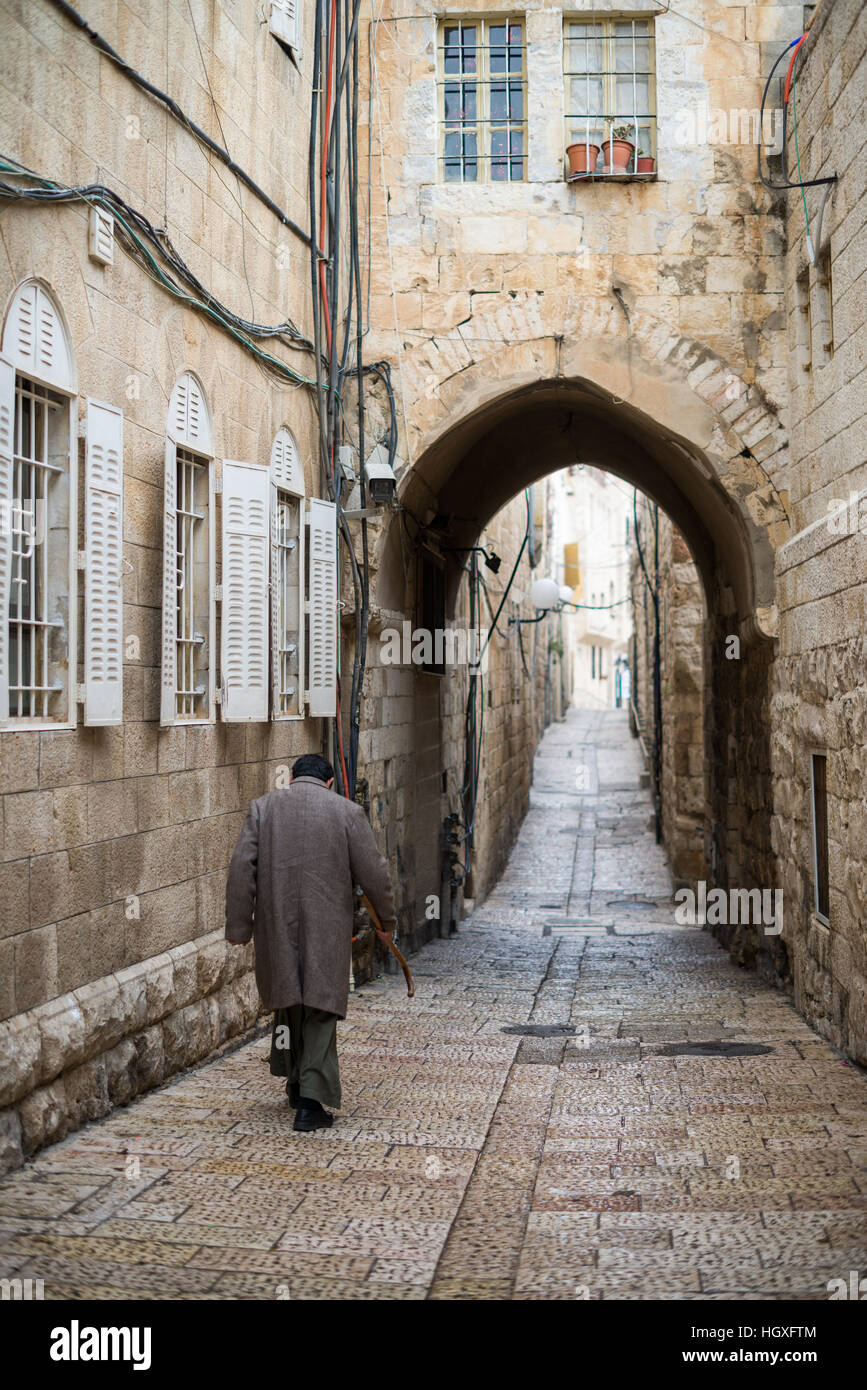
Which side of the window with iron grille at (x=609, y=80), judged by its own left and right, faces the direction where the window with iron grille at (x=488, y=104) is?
right

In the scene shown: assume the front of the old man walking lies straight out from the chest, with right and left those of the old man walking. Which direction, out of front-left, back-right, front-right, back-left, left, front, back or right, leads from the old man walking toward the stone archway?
front-right

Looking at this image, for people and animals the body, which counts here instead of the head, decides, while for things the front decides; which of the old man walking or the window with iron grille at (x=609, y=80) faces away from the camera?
the old man walking

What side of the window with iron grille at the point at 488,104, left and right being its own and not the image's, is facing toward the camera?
front

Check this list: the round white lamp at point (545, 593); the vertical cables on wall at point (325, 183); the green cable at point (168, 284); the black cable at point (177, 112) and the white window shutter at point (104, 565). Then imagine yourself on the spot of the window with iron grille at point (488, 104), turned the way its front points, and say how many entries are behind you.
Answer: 1

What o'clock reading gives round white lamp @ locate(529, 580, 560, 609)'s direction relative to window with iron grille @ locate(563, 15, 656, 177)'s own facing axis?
The round white lamp is roughly at 6 o'clock from the window with iron grille.

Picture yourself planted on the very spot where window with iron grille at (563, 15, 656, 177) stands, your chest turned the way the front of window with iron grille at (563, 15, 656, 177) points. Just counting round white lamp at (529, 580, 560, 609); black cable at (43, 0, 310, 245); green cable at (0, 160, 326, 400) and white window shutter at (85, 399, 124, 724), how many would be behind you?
1

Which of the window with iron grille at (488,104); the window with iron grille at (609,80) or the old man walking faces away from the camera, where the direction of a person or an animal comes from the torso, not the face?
the old man walking

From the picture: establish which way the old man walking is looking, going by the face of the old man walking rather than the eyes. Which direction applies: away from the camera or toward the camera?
away from the camera

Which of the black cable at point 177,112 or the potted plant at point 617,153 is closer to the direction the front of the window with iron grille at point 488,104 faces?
the black cable

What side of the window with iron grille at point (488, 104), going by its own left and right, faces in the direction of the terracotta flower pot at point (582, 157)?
left

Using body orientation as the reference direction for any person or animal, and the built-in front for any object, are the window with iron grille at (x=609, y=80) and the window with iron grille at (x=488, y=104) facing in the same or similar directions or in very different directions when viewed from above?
same or similar directions

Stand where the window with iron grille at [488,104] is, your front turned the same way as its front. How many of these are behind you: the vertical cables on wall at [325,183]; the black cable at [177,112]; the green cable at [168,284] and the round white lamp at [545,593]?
1

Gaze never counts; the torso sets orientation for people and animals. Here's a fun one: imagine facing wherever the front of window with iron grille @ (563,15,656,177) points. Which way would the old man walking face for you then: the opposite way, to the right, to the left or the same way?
the opposite way

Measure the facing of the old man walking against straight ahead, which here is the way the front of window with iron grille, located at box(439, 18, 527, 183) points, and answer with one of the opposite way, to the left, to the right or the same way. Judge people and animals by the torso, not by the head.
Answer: the opposite way

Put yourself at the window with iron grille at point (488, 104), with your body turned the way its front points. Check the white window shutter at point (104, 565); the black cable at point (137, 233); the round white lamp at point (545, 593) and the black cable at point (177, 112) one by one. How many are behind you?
1

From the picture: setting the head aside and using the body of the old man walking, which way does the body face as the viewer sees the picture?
away from the camera
